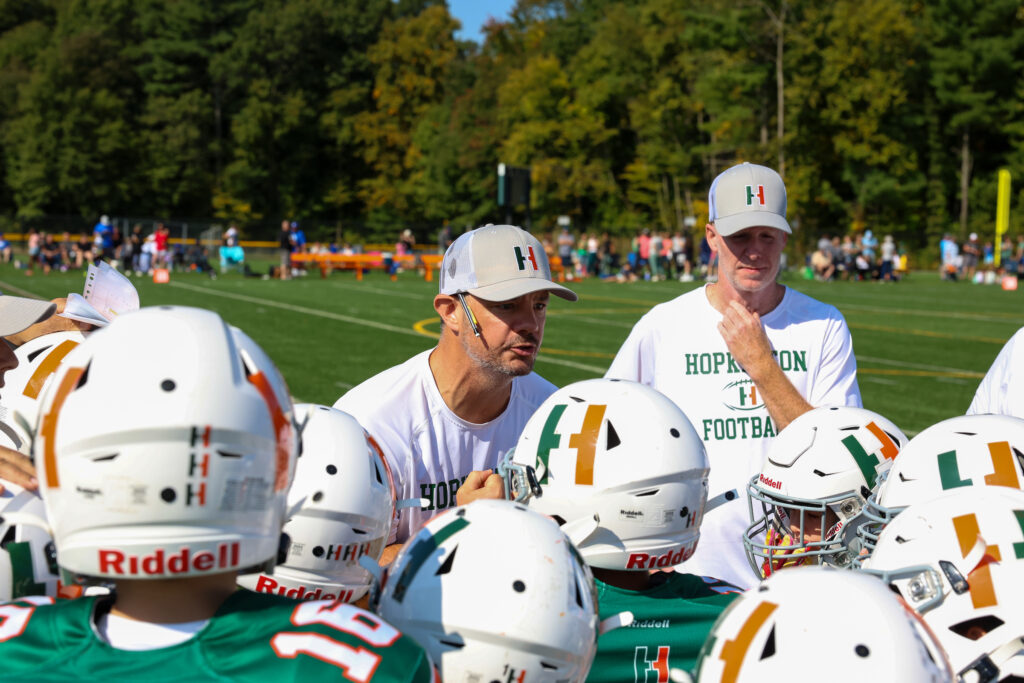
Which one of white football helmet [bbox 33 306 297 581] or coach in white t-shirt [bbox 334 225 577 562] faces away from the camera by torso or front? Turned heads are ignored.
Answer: the white football helmet

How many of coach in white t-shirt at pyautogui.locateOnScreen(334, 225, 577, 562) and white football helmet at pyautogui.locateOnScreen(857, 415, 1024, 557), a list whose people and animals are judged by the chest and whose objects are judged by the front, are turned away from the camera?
0

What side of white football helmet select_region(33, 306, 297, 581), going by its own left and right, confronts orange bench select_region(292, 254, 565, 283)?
front

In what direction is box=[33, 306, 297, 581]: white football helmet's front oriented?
away from the camera

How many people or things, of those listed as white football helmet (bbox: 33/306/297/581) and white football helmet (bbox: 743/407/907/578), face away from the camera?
1

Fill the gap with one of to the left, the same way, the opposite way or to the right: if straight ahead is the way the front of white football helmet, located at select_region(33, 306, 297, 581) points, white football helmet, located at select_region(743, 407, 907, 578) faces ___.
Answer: to the left

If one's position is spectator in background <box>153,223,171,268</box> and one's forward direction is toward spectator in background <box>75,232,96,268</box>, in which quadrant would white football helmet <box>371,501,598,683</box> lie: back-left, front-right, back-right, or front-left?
back-left

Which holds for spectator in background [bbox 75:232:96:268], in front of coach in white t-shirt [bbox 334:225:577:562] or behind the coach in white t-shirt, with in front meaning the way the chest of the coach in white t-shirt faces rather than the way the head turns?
behind

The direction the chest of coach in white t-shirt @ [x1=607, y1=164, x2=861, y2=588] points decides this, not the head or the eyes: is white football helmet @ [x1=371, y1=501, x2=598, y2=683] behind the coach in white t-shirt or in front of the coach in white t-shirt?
in front

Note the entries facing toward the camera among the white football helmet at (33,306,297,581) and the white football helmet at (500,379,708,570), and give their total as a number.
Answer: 0

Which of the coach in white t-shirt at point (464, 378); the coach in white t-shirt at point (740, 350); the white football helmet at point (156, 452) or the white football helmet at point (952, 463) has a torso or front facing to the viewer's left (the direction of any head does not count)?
the white football helmet at point (952, 463)

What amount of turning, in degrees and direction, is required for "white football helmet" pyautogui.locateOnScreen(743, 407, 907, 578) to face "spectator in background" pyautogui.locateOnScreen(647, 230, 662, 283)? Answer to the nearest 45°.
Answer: approximately 135° to its right

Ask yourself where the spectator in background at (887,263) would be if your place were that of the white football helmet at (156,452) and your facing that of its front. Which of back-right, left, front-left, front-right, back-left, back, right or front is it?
front-right

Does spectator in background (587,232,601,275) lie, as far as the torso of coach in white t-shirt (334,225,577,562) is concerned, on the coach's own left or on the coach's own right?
on the coach's own left

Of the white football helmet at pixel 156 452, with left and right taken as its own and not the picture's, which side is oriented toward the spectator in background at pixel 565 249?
front

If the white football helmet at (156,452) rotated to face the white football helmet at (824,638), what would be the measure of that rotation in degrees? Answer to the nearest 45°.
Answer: approximately 135° to its right

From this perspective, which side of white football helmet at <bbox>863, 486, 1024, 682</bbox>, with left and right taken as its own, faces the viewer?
left
